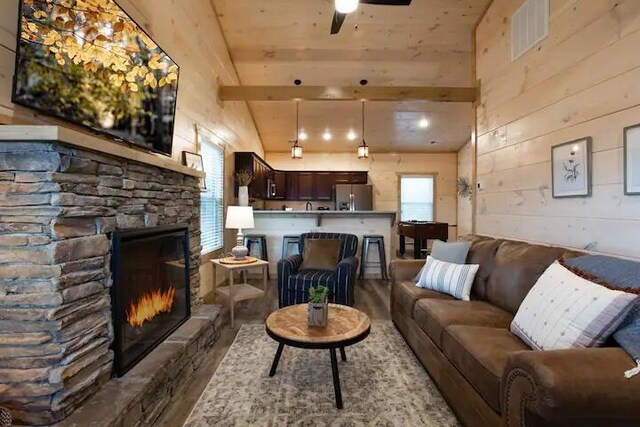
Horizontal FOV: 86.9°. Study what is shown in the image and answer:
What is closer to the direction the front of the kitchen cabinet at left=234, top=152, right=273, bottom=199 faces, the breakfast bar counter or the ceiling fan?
the breakfast bar counter

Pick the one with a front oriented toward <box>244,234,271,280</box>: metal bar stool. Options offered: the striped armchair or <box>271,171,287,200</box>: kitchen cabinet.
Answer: the kitchen cabinet

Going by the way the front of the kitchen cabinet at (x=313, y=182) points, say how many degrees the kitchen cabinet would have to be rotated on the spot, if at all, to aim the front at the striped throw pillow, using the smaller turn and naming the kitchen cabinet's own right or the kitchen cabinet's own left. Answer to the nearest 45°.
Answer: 0° — it already faces it

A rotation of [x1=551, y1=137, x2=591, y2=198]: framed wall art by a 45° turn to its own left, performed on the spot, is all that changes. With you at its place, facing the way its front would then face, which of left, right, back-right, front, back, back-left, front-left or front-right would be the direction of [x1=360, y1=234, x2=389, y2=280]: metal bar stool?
back-right

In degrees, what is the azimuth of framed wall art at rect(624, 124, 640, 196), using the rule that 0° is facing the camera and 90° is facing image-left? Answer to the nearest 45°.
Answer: approximately 45°

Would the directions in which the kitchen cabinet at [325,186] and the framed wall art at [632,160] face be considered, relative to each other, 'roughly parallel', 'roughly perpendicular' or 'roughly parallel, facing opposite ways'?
roughly perpendicular

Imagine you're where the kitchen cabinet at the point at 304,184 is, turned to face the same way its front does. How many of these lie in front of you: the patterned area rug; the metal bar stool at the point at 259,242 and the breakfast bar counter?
3

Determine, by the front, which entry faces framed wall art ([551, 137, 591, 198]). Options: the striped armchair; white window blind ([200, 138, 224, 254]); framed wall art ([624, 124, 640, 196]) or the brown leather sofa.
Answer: the white window blind

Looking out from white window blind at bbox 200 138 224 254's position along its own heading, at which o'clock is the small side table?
The small side table is roughly at 1 o'clock from the white window blind.

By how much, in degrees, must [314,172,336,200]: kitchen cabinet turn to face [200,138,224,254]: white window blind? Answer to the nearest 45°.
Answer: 0° — it already faces it

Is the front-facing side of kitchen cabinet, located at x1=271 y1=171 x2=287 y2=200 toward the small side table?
yes
